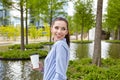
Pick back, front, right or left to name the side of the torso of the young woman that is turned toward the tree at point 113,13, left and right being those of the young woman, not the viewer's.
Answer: right

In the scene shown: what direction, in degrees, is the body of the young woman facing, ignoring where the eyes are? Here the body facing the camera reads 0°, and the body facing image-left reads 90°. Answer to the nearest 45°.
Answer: approximately 90°

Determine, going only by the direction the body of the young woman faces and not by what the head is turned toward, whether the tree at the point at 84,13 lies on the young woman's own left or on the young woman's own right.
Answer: on the young woman's own right
